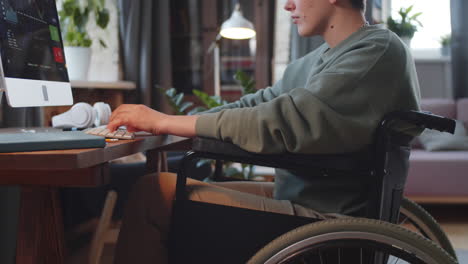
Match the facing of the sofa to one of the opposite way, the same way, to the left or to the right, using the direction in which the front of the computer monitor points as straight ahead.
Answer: to the right

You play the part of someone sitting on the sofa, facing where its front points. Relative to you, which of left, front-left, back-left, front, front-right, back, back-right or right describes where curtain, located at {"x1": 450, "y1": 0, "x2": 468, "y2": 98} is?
back

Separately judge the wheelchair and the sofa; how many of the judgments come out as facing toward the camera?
1

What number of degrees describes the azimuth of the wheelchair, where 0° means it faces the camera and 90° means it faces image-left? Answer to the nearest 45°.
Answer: approximately 90°

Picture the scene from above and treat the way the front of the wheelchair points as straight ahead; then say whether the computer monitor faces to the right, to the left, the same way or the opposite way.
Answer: the opposite way

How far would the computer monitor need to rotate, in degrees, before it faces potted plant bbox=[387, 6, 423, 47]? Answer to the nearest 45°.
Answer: approximately 90° to its left

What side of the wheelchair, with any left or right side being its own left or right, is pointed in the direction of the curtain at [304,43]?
right

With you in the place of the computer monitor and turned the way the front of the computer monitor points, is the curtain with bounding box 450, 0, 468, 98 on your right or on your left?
on your left
